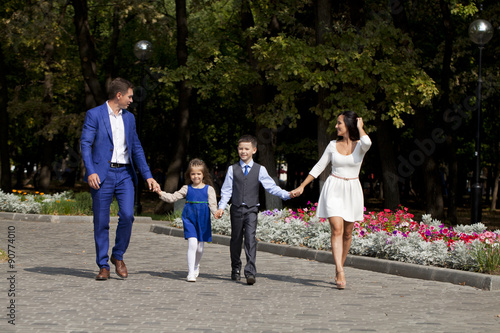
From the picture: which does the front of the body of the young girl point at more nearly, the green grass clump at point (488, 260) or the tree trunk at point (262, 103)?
the green grass clump

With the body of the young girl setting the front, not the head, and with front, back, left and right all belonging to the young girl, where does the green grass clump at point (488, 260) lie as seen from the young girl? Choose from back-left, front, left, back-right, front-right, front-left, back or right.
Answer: left

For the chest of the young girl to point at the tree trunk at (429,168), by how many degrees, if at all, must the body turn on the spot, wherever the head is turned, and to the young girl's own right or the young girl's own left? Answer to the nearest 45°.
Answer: approximately 135° to the young girl's own left

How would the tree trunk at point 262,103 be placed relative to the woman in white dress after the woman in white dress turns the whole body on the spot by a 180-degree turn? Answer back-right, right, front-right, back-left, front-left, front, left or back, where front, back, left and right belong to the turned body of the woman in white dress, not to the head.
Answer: front

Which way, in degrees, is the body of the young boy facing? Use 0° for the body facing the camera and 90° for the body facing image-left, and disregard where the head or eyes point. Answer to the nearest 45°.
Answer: approximately 0°

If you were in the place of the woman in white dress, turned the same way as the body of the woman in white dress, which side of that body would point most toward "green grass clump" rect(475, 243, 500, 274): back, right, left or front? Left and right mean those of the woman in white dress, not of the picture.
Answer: left

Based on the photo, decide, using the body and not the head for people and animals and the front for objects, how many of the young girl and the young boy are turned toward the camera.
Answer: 2

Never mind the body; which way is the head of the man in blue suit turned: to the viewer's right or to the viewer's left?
to the viewer's right

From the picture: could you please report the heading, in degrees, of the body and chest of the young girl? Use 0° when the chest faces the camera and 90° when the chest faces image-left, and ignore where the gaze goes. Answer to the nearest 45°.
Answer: approximately 0°

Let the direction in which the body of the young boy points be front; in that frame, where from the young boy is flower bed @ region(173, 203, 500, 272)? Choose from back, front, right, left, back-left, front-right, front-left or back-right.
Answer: back-left

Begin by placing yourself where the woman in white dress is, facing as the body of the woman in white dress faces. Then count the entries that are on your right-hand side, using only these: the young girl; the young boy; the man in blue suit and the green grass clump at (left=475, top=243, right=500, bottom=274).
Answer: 3

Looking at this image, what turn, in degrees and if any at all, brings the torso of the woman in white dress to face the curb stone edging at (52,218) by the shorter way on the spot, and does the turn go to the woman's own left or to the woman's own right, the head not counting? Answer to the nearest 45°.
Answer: approximately 135° to the woman's own right
